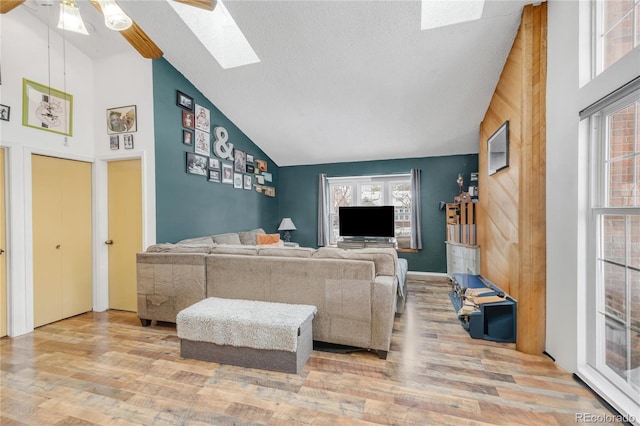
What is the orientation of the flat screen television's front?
toward the camera

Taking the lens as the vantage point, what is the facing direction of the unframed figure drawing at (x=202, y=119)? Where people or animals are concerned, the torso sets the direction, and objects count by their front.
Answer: facing the viewer and to the right of the viewer

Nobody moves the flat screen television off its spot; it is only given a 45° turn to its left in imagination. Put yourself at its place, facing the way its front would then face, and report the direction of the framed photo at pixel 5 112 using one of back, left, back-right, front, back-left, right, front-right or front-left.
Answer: right

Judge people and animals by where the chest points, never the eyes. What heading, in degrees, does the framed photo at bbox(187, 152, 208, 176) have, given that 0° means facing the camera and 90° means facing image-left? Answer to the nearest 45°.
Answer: approximately 315°

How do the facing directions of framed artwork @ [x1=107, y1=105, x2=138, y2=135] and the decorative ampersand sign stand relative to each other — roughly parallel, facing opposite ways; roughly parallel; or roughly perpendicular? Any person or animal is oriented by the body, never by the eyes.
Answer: roughly perpendicular

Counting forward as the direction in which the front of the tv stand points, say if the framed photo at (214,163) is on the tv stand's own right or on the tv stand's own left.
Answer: on the tv stand's own right

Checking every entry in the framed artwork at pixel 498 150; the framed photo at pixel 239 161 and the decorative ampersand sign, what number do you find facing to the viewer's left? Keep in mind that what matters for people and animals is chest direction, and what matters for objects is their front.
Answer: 1

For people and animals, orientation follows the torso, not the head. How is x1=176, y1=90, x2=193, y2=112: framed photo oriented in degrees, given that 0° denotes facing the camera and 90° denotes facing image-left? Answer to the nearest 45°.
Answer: approximately 315°

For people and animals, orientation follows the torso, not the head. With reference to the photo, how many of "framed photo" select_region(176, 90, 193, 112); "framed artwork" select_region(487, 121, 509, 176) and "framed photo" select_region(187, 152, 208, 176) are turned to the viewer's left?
1

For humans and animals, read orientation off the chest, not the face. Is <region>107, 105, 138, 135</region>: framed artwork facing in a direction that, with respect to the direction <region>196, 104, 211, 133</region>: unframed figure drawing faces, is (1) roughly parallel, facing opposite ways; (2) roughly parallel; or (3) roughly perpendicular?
roughly perpendicular

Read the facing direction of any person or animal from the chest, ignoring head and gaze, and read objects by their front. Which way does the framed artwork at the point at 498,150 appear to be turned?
to the viewer's left

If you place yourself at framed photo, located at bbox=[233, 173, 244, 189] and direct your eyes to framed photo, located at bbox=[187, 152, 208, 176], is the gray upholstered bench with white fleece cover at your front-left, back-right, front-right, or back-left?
front-left

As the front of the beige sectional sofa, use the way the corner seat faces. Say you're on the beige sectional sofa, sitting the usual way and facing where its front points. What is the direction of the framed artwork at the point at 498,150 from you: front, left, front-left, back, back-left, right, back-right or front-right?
front-right

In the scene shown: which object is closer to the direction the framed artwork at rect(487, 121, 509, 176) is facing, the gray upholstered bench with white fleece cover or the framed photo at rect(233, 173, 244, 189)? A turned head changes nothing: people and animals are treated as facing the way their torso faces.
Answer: the framed photo

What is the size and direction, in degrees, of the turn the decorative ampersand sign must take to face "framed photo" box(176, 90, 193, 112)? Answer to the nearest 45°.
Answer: approximately 90° to its right

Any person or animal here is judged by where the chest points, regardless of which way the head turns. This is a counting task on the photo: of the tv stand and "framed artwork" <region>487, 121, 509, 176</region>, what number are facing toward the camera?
1

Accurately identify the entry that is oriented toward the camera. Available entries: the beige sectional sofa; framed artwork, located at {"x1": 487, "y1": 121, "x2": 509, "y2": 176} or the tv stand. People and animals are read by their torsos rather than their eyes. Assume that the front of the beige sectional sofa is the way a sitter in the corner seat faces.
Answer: the tv stand

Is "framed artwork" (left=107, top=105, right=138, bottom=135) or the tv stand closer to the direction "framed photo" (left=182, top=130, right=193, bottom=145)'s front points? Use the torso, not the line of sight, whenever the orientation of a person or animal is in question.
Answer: the tv stand

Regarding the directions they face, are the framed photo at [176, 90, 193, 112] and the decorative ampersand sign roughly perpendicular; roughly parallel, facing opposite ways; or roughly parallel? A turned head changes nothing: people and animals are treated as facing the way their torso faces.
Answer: roughly parallel

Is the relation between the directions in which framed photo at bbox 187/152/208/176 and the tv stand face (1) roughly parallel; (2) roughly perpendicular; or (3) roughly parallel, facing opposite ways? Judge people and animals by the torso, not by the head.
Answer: roughly perpendicular
